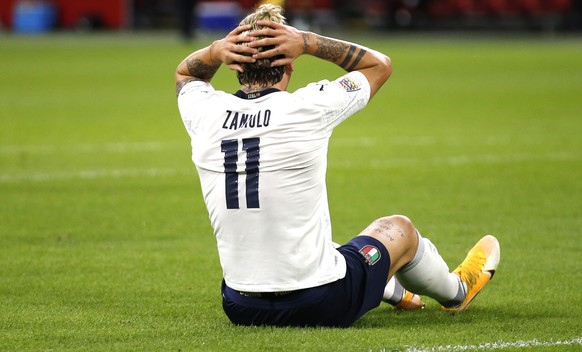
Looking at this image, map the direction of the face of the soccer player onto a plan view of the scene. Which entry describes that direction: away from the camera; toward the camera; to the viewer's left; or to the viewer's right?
away from the camera

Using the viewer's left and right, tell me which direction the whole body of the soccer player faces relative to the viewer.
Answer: facing away from the viewer and to the right of the viewer
